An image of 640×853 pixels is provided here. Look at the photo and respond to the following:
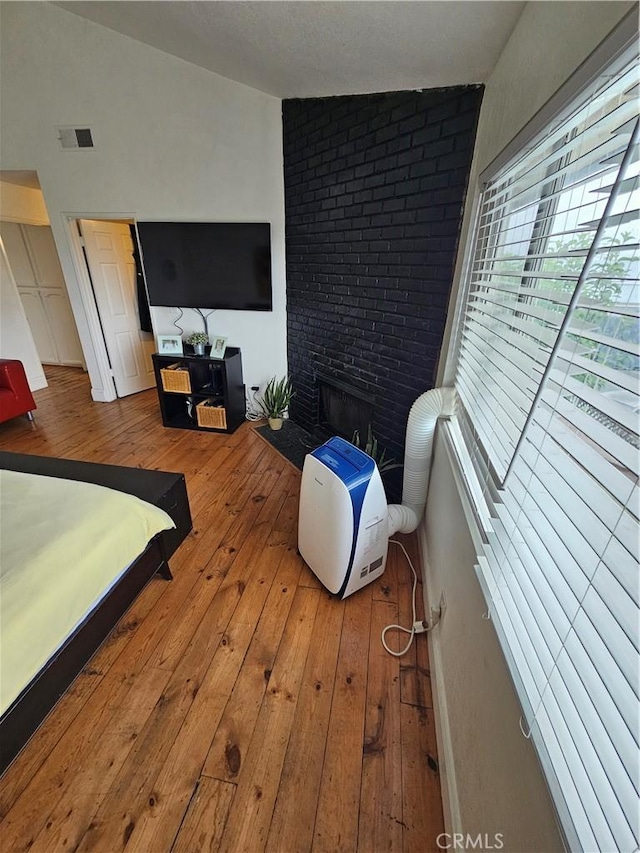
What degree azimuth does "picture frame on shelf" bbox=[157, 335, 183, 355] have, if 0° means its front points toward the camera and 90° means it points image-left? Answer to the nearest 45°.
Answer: approximately 0°

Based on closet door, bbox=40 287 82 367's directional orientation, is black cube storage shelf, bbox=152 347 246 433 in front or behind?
in front

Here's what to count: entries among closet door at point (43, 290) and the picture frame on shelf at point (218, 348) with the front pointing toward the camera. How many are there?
2

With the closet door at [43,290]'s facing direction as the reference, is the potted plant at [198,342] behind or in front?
in front

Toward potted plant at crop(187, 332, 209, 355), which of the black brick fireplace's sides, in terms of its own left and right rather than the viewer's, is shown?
right

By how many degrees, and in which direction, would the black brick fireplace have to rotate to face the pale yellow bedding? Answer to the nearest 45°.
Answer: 0° — it already faces it

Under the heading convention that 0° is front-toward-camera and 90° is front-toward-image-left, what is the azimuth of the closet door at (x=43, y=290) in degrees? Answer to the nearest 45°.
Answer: approximately 0°

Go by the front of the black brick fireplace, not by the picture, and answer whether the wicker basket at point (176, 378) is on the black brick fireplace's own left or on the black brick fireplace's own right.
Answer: on the black brick fireplace's own right

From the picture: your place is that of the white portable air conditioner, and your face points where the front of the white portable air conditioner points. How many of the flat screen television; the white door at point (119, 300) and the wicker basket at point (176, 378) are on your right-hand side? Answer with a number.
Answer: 3
